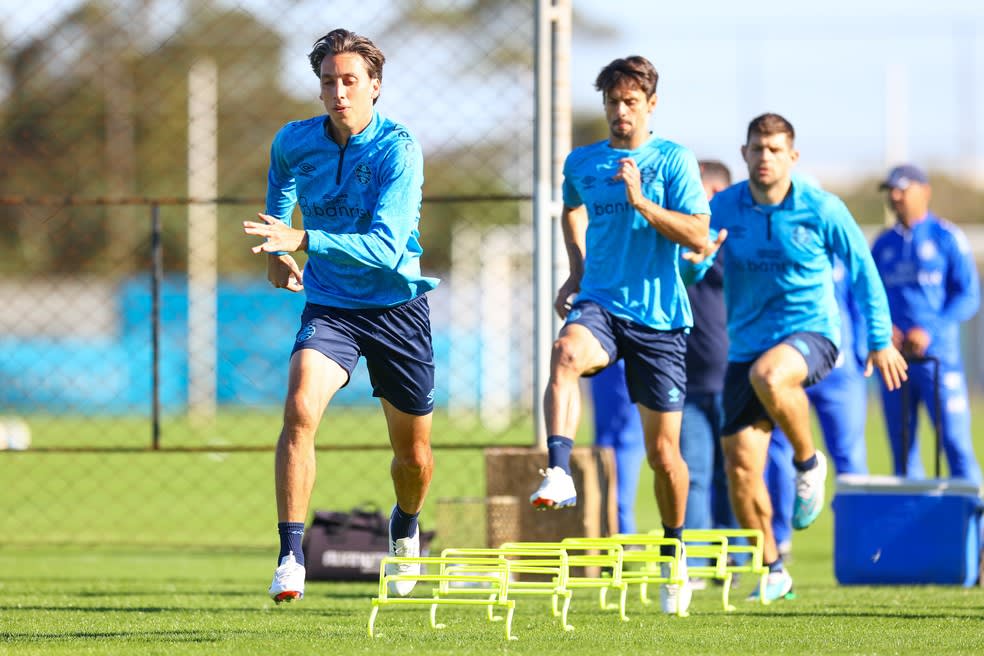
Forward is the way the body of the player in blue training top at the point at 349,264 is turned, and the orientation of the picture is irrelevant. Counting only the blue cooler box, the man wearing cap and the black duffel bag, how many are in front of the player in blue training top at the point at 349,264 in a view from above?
0

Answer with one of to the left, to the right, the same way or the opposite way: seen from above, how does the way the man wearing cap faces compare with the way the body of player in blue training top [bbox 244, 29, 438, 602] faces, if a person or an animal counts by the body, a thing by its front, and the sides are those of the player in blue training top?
the same way

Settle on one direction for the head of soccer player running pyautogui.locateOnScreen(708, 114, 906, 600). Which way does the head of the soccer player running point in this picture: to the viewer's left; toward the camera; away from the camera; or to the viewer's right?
toward the camera

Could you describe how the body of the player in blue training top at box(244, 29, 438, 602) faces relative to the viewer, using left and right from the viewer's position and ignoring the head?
facing the viewer and to the left of the viewer

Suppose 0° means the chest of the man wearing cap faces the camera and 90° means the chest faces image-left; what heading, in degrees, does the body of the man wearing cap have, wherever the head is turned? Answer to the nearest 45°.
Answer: approximately 45°

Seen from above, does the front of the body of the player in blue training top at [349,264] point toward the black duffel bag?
no

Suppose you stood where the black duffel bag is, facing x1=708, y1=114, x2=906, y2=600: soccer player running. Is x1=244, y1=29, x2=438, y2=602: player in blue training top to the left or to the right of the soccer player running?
right

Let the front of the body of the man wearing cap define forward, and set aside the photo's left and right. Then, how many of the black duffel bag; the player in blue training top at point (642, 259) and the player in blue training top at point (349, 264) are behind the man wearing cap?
0

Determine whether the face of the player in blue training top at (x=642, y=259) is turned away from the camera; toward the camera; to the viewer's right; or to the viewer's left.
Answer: toward the camera

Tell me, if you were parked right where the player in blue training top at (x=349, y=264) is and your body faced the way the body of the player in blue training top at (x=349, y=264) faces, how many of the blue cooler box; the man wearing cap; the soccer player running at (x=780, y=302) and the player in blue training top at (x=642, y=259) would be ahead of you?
0

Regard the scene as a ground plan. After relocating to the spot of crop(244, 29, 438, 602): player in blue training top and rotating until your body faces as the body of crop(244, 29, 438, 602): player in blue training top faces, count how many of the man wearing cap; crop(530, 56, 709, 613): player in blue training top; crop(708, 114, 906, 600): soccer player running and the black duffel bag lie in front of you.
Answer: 0

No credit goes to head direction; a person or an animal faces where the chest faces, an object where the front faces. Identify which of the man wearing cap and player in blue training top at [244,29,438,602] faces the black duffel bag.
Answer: the man wearing cap

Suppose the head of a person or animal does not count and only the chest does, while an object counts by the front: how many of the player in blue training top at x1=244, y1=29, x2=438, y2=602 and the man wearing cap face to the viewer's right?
0

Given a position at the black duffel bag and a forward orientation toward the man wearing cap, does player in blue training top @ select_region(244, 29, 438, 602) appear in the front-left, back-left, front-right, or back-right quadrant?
back-right

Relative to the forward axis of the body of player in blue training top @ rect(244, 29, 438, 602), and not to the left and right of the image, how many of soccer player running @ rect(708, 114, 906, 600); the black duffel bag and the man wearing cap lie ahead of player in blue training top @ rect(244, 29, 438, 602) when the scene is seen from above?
0

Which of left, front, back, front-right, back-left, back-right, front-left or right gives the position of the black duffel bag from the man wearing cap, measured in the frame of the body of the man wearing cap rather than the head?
front
